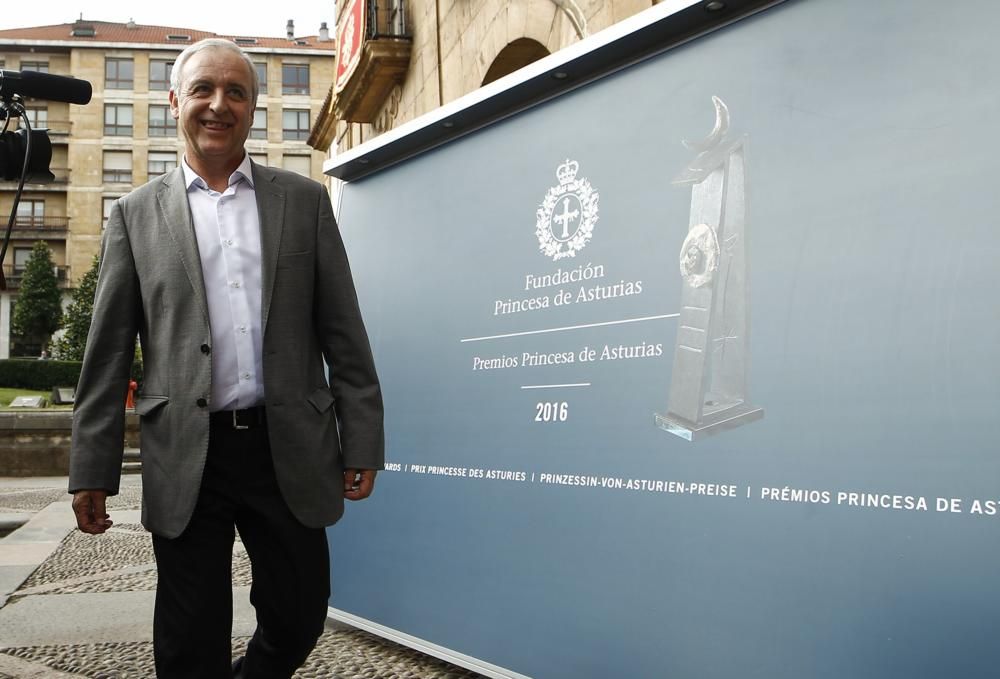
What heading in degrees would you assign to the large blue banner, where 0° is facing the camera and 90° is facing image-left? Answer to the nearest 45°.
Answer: approximately 45°

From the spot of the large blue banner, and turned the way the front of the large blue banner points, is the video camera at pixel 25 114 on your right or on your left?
on your right

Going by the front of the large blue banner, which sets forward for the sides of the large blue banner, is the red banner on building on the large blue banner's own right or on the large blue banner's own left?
on the large blue banner's own right

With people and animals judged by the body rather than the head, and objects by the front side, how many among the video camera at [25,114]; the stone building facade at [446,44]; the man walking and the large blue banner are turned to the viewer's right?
1

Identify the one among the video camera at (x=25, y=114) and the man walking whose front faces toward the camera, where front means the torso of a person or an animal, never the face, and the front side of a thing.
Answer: the man walking

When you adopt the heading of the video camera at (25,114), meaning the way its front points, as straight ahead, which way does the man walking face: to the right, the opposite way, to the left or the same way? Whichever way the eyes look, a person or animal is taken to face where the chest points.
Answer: to the right

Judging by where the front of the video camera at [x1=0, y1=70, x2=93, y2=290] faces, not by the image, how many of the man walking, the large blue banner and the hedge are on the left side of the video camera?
1

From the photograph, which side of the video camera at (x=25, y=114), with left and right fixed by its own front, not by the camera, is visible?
right

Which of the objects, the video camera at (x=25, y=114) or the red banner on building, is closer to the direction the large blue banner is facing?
the video camera

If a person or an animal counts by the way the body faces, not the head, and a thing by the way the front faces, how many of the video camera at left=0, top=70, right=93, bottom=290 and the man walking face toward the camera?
1

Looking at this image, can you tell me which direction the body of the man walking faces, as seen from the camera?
toward the camera

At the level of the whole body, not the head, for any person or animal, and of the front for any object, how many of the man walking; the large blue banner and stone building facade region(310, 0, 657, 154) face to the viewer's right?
0

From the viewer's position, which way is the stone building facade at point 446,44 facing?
facing the viewer and to the left of the viewer

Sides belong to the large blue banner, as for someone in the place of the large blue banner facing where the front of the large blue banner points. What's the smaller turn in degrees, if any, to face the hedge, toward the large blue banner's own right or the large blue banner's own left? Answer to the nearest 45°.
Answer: approximately 90° to the large blue banner's own right

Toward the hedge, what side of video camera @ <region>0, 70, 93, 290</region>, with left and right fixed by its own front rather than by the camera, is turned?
left

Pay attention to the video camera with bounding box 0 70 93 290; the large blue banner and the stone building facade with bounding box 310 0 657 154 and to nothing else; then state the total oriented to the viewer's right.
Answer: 1

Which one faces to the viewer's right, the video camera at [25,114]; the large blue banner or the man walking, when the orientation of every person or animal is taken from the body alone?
the video camera
